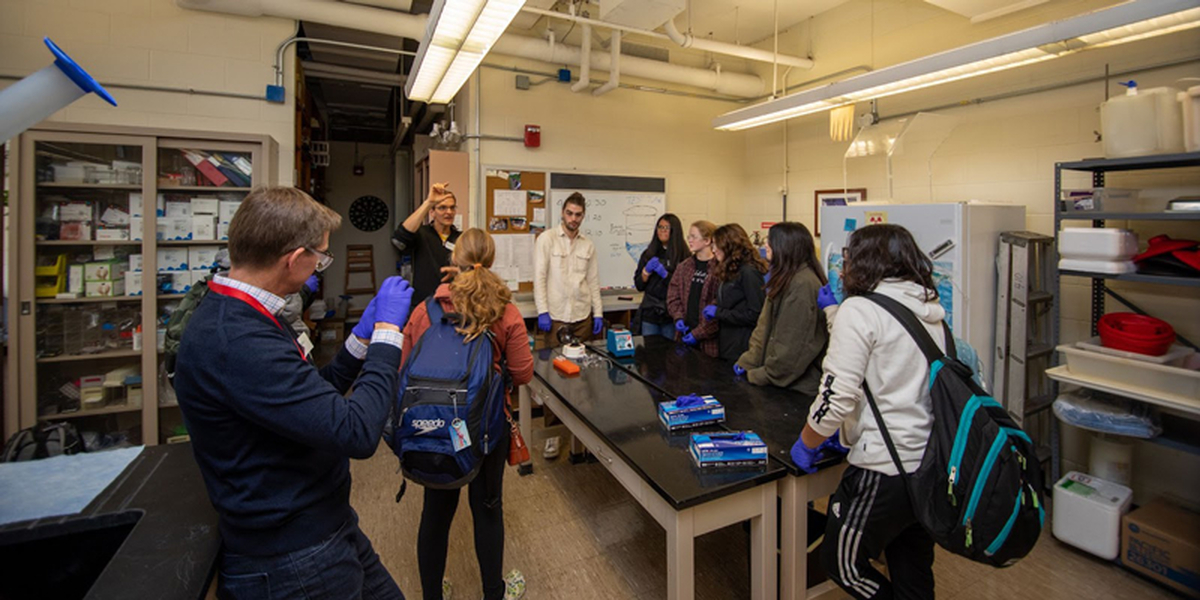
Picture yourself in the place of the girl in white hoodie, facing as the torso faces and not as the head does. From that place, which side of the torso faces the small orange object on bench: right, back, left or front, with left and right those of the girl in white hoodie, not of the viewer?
front

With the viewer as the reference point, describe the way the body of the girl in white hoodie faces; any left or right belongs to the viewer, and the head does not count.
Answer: facing away from the viewer and to the left of the viewer

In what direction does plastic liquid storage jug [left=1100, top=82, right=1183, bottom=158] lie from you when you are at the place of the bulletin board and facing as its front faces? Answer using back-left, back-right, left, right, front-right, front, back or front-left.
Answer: front-left

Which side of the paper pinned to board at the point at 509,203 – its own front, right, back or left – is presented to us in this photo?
front

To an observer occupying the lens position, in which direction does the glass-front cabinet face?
facing the viewer

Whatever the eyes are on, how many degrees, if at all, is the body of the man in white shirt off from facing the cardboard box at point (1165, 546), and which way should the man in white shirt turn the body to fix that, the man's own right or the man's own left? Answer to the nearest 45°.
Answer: approximately 45° to the man's own left

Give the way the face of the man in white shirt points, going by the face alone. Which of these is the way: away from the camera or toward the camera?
toward the camera

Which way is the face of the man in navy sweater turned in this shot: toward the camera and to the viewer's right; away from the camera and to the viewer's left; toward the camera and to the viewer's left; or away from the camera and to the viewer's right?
away from the camera and to the viewer's right

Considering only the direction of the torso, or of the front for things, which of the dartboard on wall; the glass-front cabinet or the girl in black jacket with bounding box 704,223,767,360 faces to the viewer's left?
the girl in black jacket

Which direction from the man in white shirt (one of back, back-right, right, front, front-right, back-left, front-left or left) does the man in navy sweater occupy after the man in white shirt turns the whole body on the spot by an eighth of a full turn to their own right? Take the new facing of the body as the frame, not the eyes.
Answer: front-left

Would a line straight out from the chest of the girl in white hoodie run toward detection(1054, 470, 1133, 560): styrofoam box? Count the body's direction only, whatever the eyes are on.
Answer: no

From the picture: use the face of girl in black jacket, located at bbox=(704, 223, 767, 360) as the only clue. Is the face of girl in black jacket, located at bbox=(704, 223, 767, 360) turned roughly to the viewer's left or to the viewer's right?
to the viewer's left

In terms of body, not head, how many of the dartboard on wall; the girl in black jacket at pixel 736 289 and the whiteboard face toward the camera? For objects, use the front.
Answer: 2

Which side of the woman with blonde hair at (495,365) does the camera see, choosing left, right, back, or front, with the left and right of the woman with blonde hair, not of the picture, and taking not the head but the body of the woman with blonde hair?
back

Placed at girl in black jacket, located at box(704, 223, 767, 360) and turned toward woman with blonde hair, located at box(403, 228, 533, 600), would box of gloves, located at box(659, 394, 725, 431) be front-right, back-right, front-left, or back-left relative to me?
front-left
